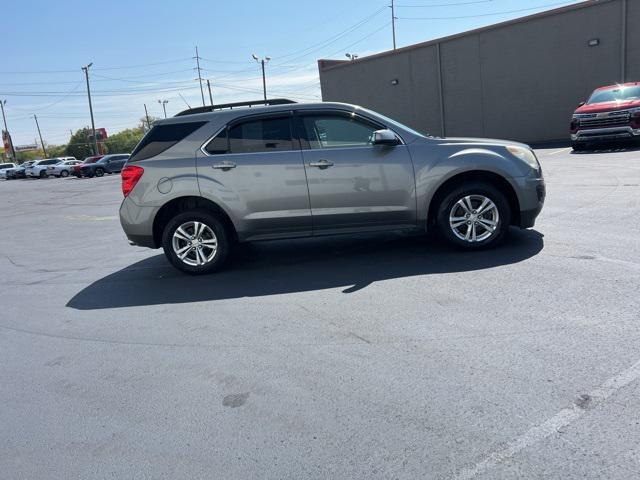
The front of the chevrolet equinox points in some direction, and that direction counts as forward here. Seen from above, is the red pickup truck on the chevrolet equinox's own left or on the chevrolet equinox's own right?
on the chevrolet equinox's own left

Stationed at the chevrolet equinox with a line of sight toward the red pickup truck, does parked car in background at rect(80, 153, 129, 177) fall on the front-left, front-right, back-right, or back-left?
front-left

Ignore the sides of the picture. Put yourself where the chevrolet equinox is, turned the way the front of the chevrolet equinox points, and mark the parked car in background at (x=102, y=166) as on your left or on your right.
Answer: on your left

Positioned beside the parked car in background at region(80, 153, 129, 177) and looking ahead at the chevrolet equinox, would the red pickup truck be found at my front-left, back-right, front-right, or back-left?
front-left

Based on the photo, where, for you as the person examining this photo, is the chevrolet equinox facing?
facing to the right of the viewer

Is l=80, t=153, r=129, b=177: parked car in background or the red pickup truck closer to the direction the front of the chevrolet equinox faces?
the red pickup truck
